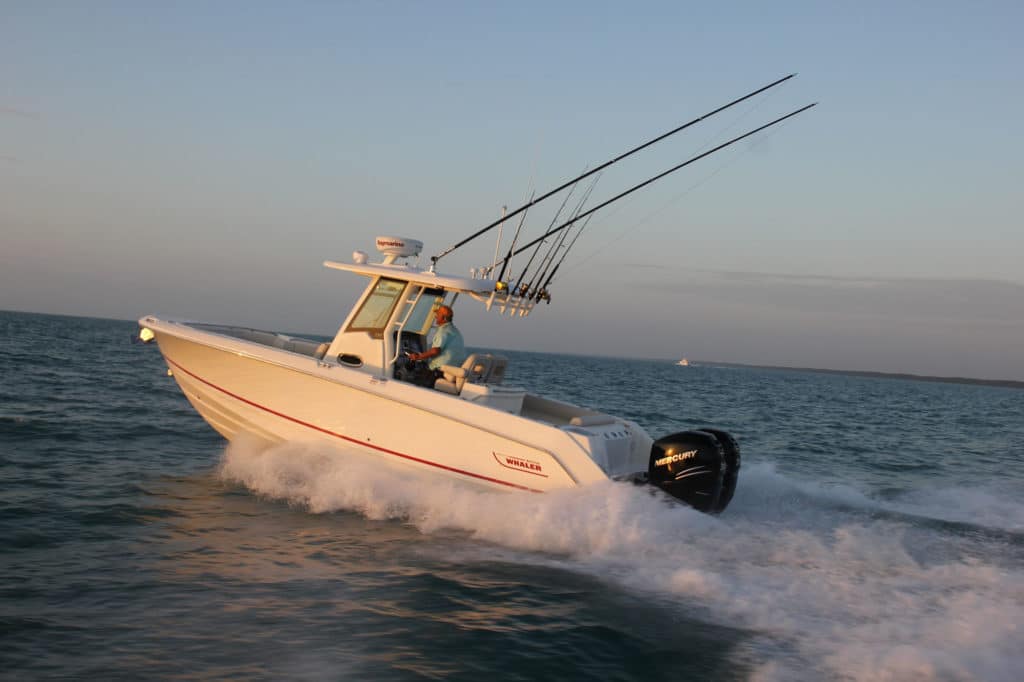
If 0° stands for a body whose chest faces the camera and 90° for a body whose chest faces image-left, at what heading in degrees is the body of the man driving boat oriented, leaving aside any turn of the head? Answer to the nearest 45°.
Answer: approximately 90°
